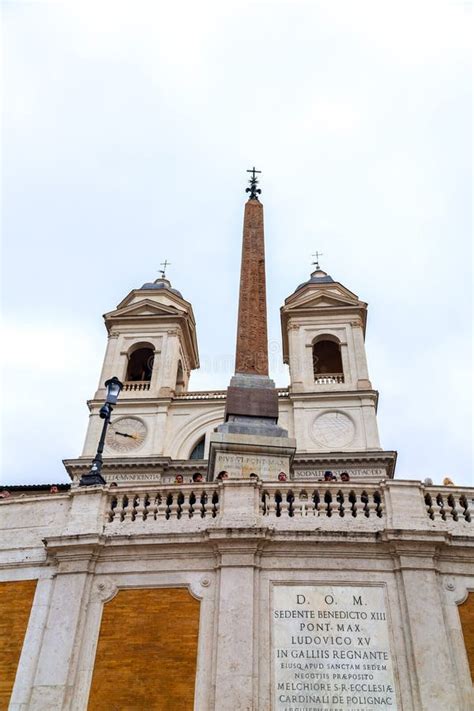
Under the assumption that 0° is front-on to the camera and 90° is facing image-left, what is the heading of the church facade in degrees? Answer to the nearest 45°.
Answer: approximately 0°
